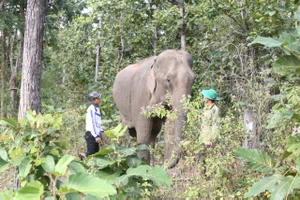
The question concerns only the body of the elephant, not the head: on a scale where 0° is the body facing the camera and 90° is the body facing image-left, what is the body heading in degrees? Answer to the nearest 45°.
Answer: approximately 315°

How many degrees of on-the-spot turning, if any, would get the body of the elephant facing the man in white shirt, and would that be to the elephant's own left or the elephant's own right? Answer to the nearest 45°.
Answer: approximately 135° to the elephant's own right

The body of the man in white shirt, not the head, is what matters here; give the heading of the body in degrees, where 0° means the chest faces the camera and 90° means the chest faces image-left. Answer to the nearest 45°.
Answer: approximately 270°

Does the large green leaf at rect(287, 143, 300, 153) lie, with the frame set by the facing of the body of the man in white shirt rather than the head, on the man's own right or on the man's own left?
on the man's own right

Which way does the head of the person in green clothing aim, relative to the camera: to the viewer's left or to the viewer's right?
to the viewer's left
